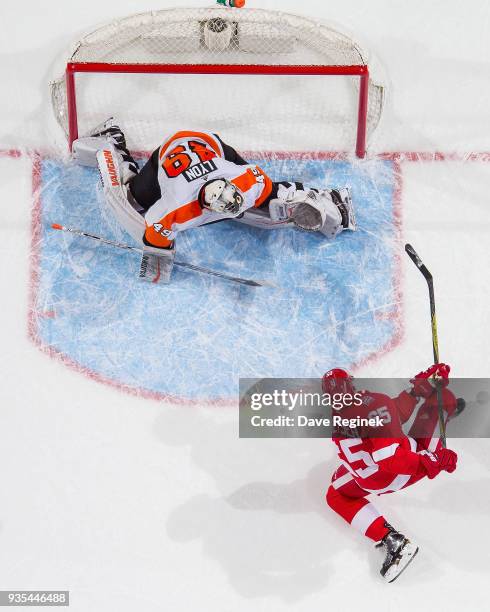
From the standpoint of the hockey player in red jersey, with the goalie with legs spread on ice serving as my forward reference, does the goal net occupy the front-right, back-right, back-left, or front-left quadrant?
front-right

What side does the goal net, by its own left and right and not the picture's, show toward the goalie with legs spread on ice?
front

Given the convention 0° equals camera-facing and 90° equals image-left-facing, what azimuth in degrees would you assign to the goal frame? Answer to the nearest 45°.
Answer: approximately 0°

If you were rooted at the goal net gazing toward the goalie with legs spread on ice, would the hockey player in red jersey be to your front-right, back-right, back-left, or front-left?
front-left

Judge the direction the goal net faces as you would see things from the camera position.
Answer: facing the viewer
